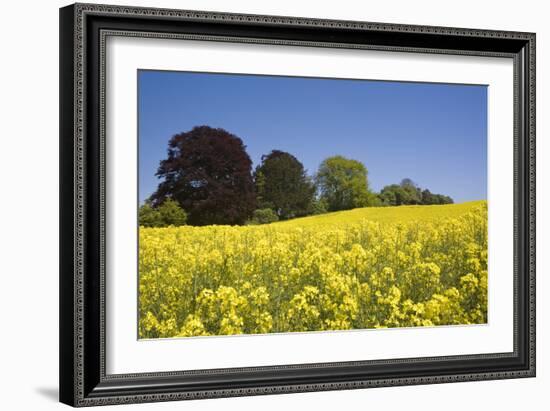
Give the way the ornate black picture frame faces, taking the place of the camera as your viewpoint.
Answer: facing the viewer and to the right of the viewer
